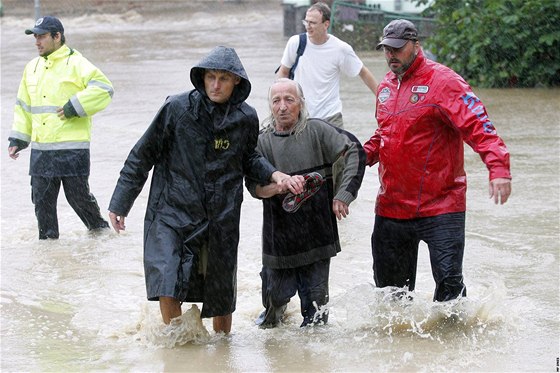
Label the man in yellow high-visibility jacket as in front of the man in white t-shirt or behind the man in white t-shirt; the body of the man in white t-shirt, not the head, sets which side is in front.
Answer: in front

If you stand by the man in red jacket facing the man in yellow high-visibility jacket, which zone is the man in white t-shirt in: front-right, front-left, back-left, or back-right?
front-right

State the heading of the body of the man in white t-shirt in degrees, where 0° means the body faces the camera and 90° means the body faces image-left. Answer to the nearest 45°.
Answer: approximately 45°

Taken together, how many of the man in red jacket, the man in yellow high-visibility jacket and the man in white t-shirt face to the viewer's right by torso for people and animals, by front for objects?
0

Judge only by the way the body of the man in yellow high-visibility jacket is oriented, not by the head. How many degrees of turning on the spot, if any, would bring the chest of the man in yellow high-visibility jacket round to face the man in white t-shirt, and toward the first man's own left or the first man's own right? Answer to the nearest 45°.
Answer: approximately 135° to the first man's own left

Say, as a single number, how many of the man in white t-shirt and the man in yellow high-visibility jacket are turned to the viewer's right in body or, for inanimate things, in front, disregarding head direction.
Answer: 0

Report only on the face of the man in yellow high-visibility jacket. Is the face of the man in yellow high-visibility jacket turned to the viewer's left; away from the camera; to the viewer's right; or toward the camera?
to the viewer's left

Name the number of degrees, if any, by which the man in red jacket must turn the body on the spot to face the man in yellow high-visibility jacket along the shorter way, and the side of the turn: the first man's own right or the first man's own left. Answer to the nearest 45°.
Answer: approximately 90° to the first man's own right

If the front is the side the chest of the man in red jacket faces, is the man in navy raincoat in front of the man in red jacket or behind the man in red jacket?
in front

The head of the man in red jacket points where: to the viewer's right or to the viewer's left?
to the viewer's left

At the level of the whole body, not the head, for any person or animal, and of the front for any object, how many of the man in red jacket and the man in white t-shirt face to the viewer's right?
0

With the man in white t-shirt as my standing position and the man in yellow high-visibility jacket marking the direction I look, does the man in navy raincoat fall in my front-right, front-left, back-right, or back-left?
front-left

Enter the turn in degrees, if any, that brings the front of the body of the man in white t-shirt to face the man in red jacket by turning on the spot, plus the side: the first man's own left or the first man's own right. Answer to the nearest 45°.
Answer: approximately 45° to the first man's own left

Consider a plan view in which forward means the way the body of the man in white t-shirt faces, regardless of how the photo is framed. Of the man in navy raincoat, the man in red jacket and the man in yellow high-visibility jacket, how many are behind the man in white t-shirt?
0

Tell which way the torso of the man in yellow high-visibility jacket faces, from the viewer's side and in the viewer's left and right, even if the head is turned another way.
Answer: facing the viewer and to the left of the viewer

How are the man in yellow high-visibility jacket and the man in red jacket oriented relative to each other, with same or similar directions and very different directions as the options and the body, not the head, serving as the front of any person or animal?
same or similar directions

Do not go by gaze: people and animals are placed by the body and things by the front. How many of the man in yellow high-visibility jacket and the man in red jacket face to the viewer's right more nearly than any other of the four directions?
0

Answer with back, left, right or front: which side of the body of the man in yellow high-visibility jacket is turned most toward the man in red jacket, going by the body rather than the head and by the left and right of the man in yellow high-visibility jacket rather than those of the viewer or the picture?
left

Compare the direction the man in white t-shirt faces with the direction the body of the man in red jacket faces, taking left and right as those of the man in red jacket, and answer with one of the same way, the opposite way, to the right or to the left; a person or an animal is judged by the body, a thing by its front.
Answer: the same way

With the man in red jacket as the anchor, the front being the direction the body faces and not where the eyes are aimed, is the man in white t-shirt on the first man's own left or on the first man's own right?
on the first man's own right
